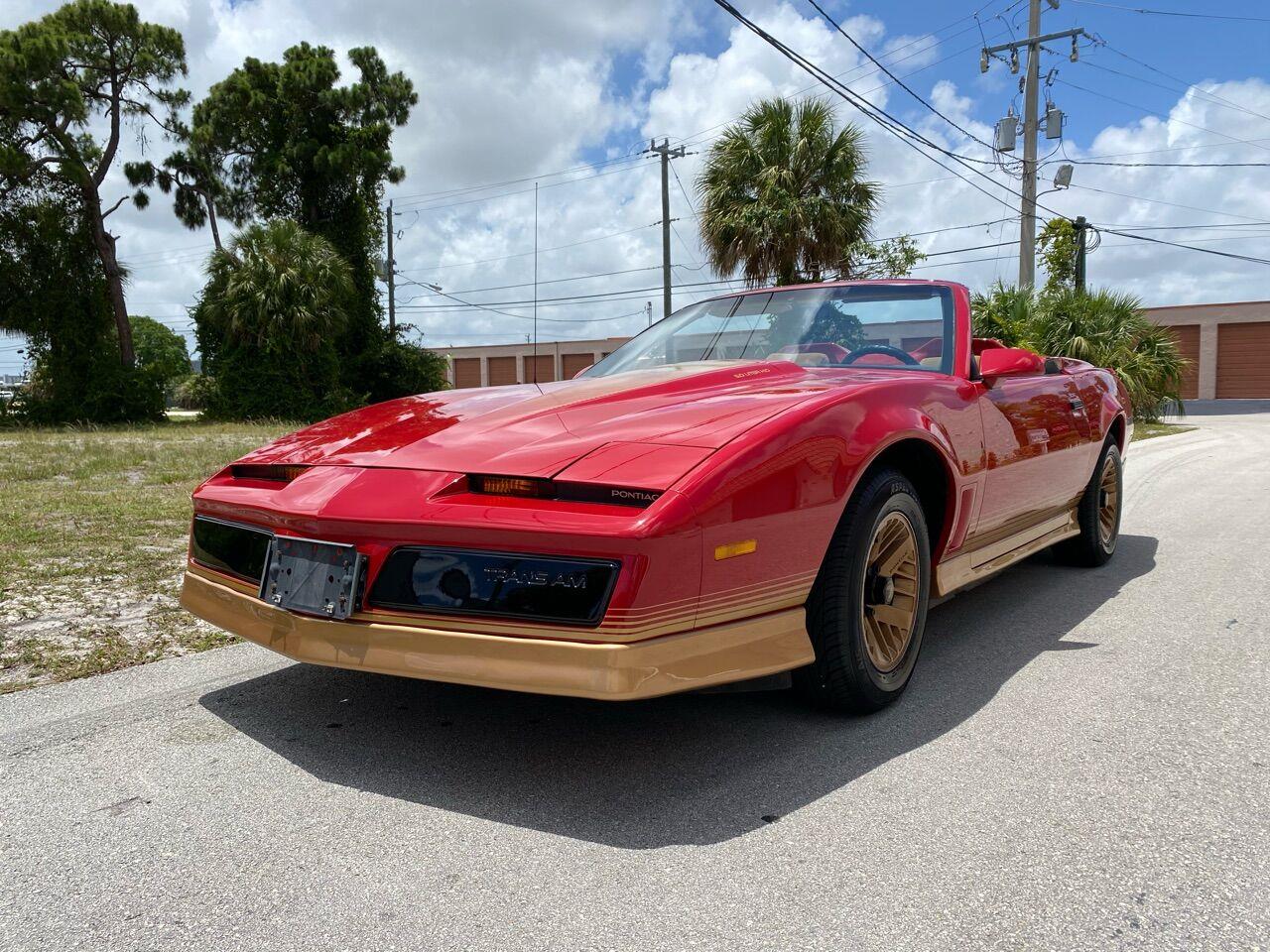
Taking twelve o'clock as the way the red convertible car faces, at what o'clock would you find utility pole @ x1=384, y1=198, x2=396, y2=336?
The utility pole is roughly at 4 o'clock from the red convertible car.

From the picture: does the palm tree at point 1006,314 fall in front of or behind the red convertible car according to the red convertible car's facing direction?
behind

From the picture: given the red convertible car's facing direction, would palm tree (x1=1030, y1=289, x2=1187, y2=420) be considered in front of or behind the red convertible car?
behind

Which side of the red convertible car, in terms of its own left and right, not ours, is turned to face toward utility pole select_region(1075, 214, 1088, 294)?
back

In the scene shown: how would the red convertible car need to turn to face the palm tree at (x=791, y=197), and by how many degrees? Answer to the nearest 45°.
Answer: approximately 135° to its right

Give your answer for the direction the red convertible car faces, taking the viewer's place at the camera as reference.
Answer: facing the viewer and to the left of the viewer
